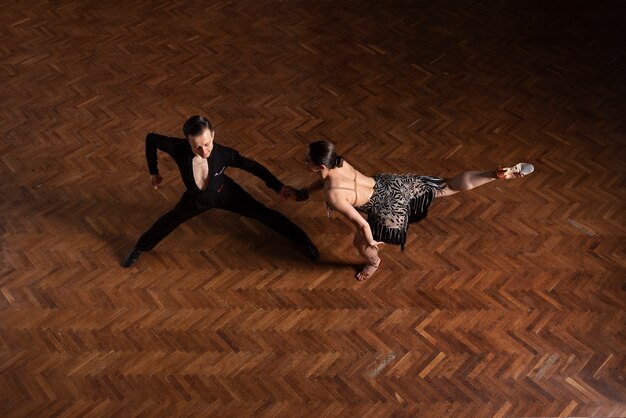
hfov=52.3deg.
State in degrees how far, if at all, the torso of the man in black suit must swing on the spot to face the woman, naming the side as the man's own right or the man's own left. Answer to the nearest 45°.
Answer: approximately 90° to the man's own left

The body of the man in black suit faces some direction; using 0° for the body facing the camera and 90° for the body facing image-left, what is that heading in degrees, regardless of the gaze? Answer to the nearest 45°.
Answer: approximately 0°
